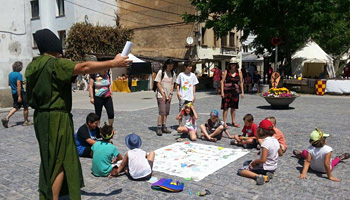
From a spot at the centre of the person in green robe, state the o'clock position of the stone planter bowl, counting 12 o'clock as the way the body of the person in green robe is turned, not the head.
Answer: The stone planter bowl is roughly at 12 o'clock from the person in green robe.

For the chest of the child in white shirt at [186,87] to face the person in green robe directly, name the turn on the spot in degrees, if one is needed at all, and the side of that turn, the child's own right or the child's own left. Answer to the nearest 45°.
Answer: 0° — they already face them

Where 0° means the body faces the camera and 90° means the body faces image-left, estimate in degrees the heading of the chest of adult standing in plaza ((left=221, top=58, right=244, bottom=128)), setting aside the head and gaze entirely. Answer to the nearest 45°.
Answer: approximately 0°

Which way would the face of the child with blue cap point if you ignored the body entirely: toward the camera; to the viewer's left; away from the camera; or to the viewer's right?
away from the camera

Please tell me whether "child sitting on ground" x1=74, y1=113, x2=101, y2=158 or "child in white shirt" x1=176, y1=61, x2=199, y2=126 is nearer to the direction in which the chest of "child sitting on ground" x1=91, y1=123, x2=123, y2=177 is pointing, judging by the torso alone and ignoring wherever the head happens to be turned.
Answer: the child in white shirt

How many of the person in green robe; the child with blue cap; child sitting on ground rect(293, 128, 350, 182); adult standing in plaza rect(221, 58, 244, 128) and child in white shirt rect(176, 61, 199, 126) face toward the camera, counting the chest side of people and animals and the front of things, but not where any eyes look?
2

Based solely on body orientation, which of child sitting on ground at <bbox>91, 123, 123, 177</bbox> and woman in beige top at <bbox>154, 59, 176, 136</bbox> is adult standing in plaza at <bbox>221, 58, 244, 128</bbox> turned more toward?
the child sitting on ground

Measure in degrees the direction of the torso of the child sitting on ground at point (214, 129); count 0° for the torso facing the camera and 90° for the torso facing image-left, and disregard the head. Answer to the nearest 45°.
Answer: approximately 0°

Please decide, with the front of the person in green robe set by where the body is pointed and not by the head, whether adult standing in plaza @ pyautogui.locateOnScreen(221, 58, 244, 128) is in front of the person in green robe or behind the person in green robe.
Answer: in front

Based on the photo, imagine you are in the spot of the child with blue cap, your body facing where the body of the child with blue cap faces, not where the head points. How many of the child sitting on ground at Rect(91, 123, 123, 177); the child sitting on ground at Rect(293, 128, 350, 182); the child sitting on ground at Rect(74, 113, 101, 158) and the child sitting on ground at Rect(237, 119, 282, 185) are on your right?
2
